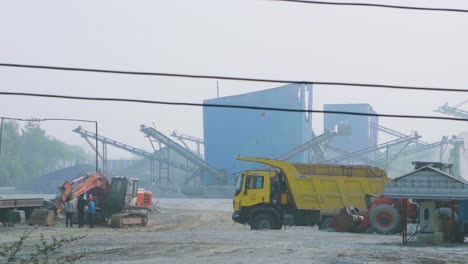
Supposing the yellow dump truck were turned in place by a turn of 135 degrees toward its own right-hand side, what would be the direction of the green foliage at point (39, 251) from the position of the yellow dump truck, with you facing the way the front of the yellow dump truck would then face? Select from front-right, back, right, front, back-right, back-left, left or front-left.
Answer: back-right

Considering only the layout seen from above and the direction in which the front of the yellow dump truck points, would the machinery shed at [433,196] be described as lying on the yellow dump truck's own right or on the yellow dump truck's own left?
on the yellow dump truck's own left

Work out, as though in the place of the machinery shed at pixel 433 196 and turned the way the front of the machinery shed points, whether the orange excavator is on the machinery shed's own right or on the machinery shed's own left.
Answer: on the machinery shed's own right

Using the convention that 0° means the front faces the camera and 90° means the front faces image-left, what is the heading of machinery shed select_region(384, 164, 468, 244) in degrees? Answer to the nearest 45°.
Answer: approximately 0°

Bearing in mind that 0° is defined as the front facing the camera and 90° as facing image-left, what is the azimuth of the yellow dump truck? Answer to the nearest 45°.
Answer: approximately 90°

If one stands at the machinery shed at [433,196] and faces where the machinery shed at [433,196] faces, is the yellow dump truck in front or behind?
behind

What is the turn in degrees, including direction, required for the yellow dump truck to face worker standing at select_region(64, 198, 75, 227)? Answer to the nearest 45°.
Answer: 0° — it already faces them

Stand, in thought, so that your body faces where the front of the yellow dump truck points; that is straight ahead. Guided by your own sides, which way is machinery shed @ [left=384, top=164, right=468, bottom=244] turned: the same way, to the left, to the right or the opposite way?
to the left

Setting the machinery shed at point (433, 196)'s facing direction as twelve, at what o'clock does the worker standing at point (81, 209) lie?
The worker standing is roughly at 4 o'clock from the machinery shed.

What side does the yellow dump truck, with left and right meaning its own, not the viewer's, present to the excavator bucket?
front

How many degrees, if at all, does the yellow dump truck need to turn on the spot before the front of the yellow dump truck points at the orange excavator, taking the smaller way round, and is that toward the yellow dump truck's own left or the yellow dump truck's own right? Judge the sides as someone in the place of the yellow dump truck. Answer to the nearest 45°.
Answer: approximately 45° to the yellow dump truck's own right

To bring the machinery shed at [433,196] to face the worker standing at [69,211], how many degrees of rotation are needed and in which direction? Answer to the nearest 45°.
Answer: approximately 135° to its right

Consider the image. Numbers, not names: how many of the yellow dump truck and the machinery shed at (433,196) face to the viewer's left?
1

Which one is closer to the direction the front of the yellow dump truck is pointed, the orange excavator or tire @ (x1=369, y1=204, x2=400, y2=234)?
the orange excavator
